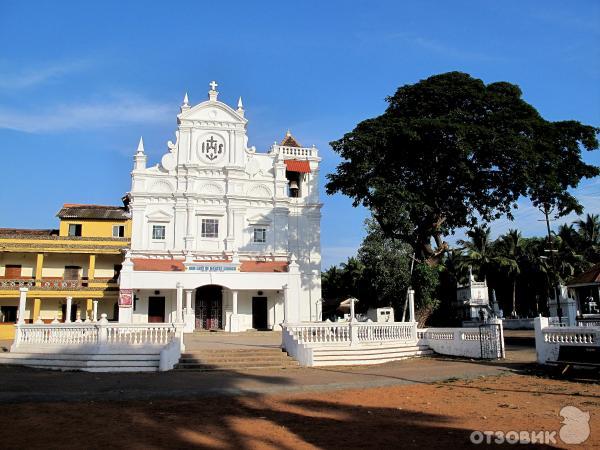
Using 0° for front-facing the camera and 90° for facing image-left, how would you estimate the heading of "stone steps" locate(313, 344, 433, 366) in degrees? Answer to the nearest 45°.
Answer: approximately 0°

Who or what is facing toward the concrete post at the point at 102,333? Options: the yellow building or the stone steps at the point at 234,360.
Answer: the yellow building

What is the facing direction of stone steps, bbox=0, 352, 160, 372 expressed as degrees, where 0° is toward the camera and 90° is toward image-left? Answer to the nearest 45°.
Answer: approximately 0°

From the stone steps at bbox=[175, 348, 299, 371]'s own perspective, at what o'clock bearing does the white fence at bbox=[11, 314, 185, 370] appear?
The white fence is roughly at 3 o'clock from the stone steps.

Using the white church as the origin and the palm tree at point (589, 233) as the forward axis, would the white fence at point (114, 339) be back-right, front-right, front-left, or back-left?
back-right

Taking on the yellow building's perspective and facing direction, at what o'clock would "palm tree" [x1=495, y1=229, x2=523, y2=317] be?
The palm tree is roughly at 9 o'clock from the yellow building.

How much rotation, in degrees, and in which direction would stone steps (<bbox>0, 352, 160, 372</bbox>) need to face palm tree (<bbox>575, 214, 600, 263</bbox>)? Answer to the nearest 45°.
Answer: approximately 135° to its left

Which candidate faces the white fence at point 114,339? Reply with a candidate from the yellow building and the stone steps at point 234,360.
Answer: the yellow building
